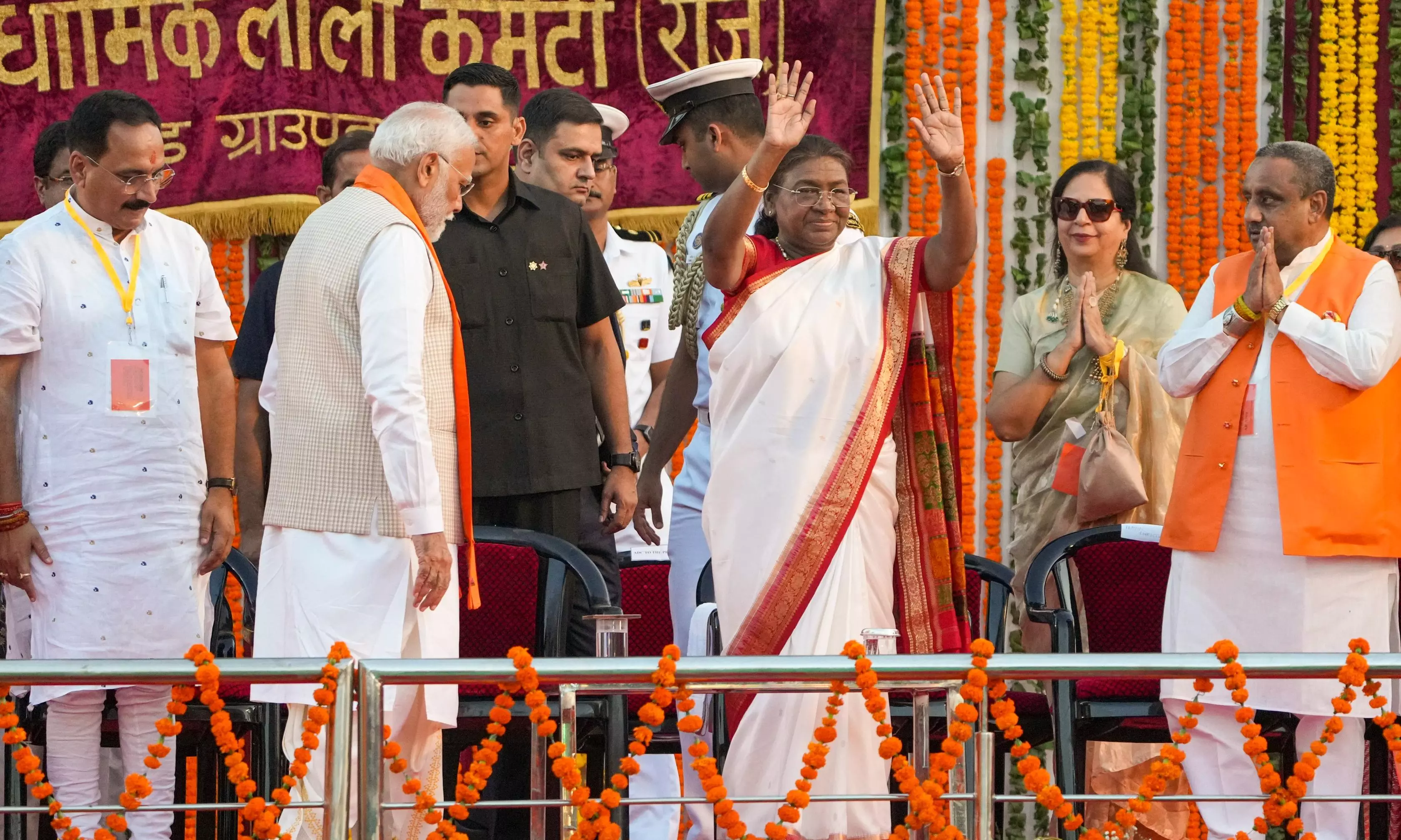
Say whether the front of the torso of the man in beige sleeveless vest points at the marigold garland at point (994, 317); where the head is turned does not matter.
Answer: yes

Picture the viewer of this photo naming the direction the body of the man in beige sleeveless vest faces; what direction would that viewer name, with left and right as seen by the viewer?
facing away from the viewer and to the right of the viewer

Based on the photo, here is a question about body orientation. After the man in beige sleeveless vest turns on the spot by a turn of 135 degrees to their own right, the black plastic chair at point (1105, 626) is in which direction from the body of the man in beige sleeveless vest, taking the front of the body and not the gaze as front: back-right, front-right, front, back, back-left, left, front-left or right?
left

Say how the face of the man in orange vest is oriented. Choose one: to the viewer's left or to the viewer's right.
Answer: to the viewer's left

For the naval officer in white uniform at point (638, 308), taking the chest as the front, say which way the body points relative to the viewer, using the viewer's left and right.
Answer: facing the viewer and to the left of the viewer

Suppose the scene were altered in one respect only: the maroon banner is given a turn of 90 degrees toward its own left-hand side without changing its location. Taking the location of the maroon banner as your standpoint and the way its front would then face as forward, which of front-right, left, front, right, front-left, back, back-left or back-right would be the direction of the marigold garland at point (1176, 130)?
front

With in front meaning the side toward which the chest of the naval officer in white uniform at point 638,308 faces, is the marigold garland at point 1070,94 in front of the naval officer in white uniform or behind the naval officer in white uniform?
behind

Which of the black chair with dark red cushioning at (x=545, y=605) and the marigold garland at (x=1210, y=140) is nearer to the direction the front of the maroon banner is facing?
the black chair with dark red cushioning

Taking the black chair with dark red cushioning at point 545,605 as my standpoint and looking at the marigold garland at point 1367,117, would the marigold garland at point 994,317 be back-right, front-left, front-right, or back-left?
front-left

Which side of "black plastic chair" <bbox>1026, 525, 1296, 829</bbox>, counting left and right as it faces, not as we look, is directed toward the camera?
front

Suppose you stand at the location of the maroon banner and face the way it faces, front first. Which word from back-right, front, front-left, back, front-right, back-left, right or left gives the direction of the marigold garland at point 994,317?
left

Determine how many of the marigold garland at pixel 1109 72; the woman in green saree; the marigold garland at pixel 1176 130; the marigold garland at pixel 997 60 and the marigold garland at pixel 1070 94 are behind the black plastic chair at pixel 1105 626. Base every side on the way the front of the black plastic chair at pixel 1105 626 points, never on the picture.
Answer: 5

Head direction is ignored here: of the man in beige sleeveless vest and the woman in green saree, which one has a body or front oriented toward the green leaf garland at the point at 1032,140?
the man in beige sleeveless vest

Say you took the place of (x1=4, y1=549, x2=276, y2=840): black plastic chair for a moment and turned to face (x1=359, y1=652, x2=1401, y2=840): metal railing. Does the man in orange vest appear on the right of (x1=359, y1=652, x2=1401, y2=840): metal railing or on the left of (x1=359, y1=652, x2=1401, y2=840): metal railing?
left

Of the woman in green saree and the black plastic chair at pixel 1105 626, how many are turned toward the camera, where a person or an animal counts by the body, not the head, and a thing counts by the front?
2

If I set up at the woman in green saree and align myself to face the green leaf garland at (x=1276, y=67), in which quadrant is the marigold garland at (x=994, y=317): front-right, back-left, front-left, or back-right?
front-left

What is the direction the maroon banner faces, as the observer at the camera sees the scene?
facing the viewer

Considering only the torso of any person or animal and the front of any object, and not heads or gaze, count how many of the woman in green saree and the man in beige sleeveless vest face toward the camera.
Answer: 1
